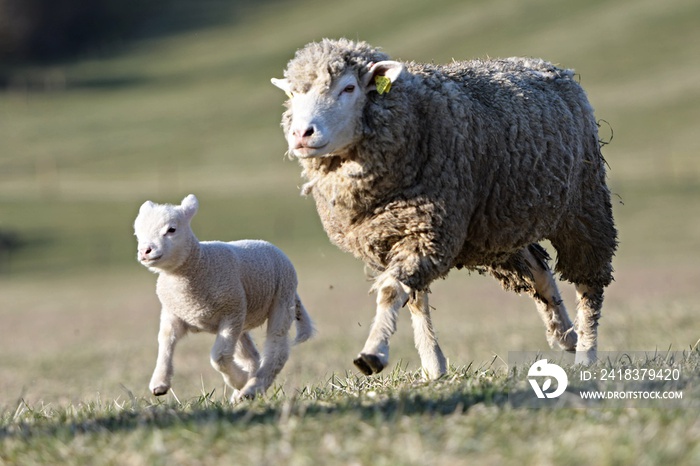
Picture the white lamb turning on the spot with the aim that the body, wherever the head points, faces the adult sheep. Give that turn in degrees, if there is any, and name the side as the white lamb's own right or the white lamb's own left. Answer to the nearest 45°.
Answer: approximately 135° to the white lamb's own left

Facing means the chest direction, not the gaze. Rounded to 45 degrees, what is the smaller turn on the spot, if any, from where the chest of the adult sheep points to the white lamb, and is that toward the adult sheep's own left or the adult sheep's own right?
approximately 45° to the adult sheep's own right

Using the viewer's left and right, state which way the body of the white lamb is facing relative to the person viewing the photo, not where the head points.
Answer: facing the viewer and to the left of the viewer

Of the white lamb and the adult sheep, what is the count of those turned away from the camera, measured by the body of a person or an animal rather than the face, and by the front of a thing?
0
